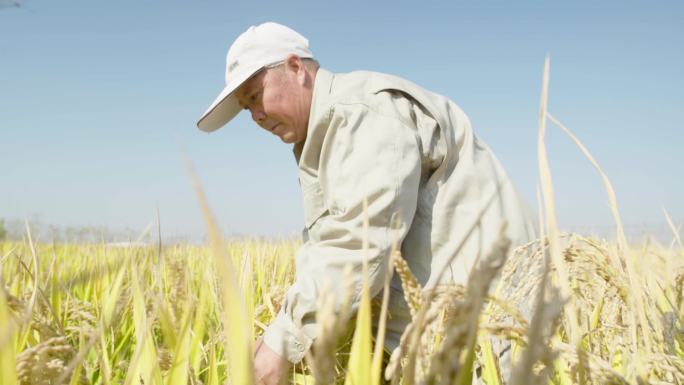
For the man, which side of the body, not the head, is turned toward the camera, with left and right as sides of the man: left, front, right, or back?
left

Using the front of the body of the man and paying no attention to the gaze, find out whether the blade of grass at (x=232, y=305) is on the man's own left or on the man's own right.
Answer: on the man's own left

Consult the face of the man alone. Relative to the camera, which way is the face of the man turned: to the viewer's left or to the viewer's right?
to the viewer's left
